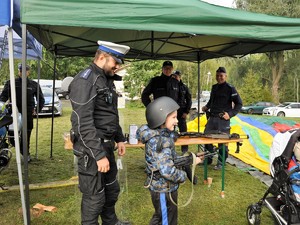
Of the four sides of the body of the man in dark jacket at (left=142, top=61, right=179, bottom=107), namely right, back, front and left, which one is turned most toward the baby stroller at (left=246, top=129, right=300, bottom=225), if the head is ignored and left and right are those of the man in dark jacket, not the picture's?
front

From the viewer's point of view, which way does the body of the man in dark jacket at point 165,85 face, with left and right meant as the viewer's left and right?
facing the viewer

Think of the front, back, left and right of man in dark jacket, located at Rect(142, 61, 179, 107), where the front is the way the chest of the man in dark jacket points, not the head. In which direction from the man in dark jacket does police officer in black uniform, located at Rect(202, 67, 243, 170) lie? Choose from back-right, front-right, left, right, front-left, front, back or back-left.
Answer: left

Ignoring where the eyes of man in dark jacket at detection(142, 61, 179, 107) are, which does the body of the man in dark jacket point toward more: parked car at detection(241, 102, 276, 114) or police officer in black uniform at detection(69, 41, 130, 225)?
the police officer in black uniform

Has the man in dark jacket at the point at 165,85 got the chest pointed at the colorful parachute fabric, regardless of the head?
no

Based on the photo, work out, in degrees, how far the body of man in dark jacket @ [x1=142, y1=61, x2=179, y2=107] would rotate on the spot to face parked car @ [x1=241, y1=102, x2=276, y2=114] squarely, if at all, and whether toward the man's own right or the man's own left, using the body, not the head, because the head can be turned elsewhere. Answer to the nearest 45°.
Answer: approximately 180°

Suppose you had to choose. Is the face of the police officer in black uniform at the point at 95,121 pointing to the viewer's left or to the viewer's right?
to the viewer's right

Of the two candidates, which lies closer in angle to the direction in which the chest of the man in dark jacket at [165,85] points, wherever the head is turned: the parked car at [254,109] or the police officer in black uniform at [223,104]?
the police officer in black uniform

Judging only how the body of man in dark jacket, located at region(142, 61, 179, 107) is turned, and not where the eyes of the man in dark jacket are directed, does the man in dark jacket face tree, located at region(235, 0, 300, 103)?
no
